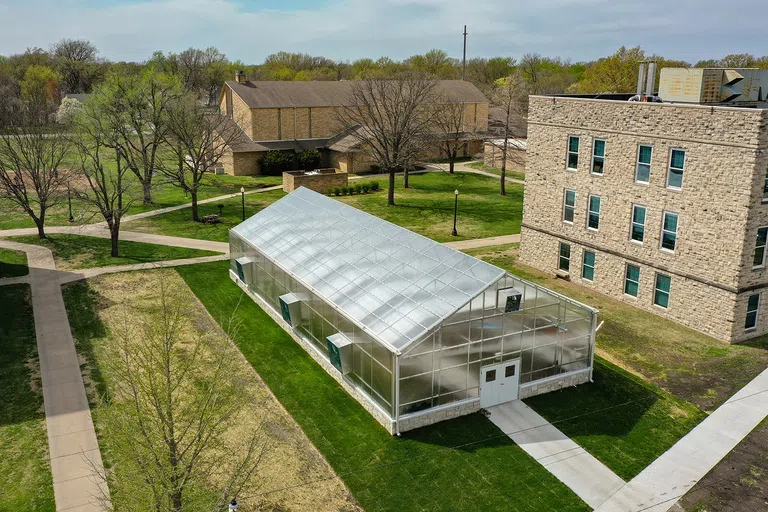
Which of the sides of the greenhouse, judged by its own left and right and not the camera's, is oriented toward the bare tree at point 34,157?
back

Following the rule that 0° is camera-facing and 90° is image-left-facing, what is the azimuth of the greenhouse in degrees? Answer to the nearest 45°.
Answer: approximately 315°

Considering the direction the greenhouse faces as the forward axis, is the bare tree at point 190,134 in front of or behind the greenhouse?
behind

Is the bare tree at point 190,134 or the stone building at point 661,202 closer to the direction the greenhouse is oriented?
the stone building

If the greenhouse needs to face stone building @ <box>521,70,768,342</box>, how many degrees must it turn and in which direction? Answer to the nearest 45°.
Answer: approximately 90° to its left
